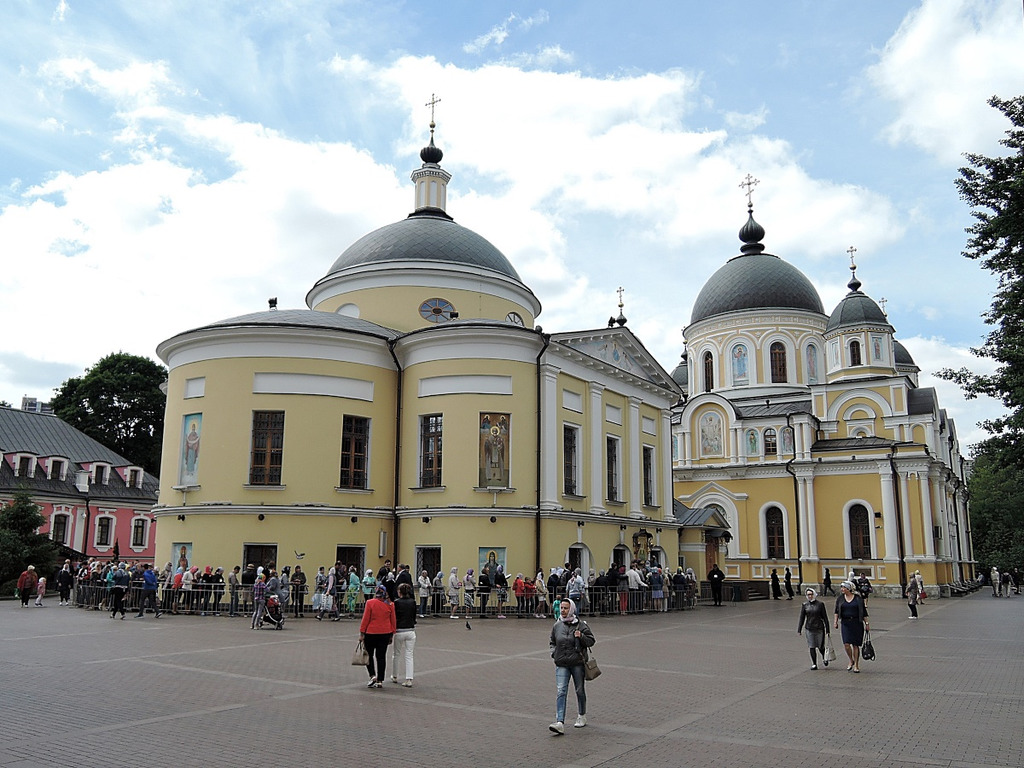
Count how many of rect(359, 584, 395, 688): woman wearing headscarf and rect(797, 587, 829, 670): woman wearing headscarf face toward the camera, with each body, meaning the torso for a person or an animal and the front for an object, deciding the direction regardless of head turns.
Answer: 1

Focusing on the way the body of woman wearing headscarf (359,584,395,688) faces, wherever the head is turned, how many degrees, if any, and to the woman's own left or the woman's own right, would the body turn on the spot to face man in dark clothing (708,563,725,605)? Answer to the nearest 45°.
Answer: approximately 45° to the woman's own right

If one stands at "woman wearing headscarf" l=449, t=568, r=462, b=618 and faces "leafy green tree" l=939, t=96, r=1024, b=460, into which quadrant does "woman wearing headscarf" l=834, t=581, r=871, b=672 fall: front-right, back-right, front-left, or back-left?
front-right

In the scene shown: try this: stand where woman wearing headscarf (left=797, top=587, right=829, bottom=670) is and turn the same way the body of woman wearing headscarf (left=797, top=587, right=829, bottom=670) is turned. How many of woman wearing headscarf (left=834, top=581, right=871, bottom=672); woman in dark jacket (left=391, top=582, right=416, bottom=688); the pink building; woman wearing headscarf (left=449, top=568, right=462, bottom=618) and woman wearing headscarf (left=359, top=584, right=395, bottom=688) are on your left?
1

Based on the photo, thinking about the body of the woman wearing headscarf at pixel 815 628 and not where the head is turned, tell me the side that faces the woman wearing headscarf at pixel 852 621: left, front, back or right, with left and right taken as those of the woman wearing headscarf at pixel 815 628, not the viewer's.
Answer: left

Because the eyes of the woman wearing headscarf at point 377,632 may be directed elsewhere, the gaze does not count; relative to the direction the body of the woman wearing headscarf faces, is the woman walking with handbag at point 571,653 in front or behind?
behind

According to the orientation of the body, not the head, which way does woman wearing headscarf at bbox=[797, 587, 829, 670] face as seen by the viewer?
toward the camera

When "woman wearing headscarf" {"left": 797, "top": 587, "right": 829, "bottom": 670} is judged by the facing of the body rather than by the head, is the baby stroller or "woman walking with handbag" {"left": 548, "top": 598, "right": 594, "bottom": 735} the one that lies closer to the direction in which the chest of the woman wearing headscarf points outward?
the woman walking with handbag

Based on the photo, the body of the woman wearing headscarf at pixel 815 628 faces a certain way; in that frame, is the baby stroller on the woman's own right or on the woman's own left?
on the woman's own right

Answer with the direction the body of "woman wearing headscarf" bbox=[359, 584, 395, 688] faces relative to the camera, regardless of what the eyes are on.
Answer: away from the camera

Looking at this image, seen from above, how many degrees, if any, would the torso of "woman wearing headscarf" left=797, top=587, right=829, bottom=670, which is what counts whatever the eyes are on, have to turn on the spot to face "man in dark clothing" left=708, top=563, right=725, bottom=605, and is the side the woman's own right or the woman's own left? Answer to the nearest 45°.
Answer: approximately 180°

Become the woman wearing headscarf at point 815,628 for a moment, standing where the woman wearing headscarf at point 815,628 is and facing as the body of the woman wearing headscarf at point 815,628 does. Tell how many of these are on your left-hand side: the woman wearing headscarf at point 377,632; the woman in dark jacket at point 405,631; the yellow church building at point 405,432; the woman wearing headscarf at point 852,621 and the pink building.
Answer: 1

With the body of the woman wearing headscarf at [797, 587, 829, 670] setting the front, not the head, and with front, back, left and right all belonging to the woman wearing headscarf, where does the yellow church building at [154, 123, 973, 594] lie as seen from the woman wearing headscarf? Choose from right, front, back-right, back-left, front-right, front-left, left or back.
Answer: back-right

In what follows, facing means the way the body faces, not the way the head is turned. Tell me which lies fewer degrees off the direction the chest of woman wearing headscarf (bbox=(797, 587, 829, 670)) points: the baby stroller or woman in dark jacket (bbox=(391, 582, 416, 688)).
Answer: the woman in dark jacket

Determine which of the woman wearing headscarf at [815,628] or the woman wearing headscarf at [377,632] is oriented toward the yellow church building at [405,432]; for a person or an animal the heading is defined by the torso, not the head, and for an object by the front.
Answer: the woman wearing headscarf at [377,632]

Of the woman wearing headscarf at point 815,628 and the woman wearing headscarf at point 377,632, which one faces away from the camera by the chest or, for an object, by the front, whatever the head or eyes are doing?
the woman wearing headscarf at point 377,632

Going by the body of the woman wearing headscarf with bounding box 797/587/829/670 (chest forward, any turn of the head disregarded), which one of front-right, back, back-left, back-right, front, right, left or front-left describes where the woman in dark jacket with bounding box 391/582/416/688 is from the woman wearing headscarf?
front-right
